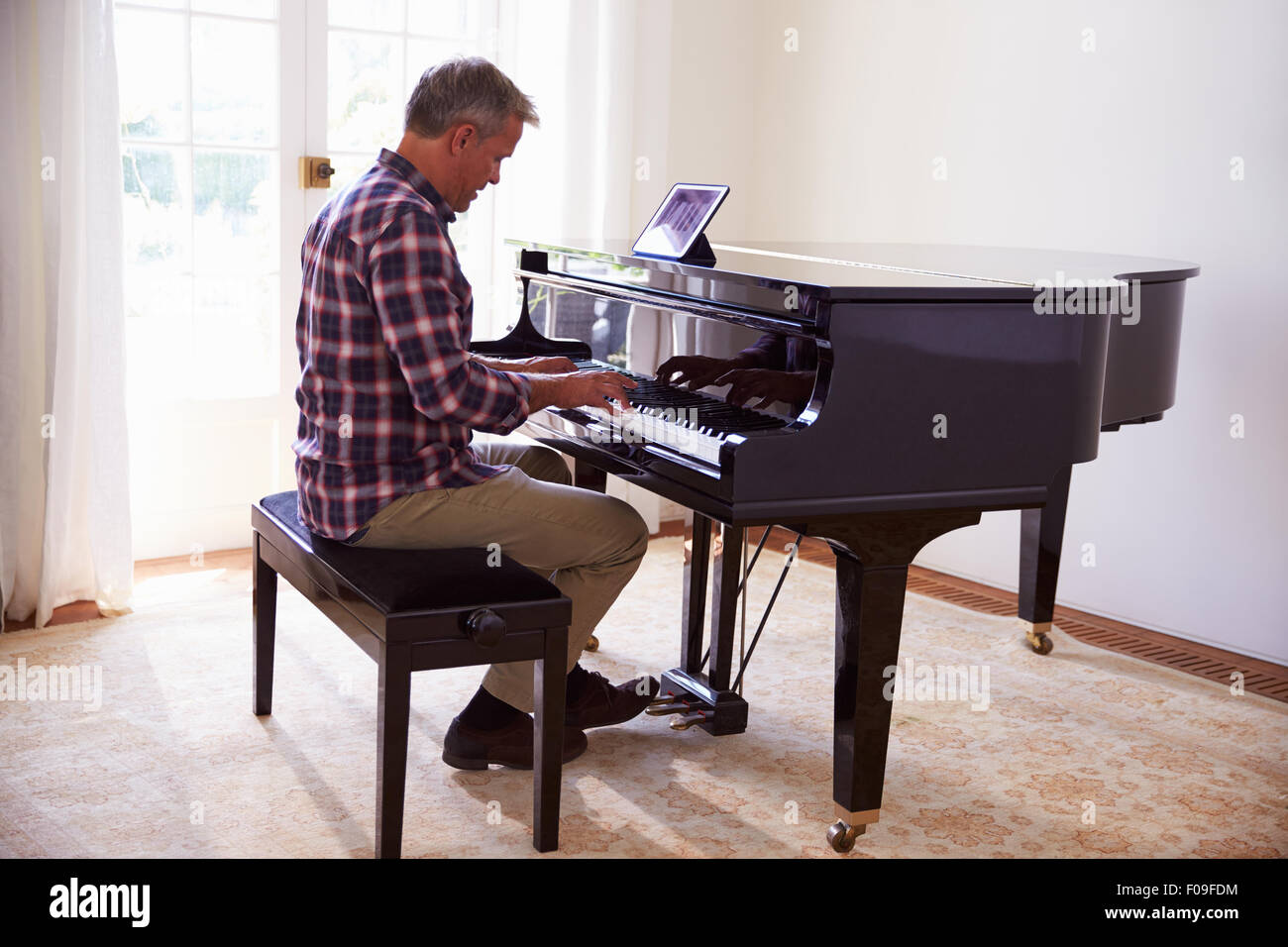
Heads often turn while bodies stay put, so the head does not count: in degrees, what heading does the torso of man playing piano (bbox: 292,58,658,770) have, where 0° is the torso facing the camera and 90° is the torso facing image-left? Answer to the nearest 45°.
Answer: approximately 225°

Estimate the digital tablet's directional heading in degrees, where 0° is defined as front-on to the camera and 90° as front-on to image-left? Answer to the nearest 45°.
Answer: approximately 45°

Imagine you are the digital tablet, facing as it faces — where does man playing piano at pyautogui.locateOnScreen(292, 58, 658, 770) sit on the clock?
The man playing piano is roughly at 12 o'clock from the digital tablet.

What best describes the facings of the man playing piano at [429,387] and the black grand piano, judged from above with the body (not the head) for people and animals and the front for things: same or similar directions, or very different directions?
very different directions

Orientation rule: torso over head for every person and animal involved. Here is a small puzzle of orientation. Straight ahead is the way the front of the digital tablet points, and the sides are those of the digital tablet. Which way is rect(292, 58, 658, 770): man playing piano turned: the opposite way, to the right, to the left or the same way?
the opposite way
